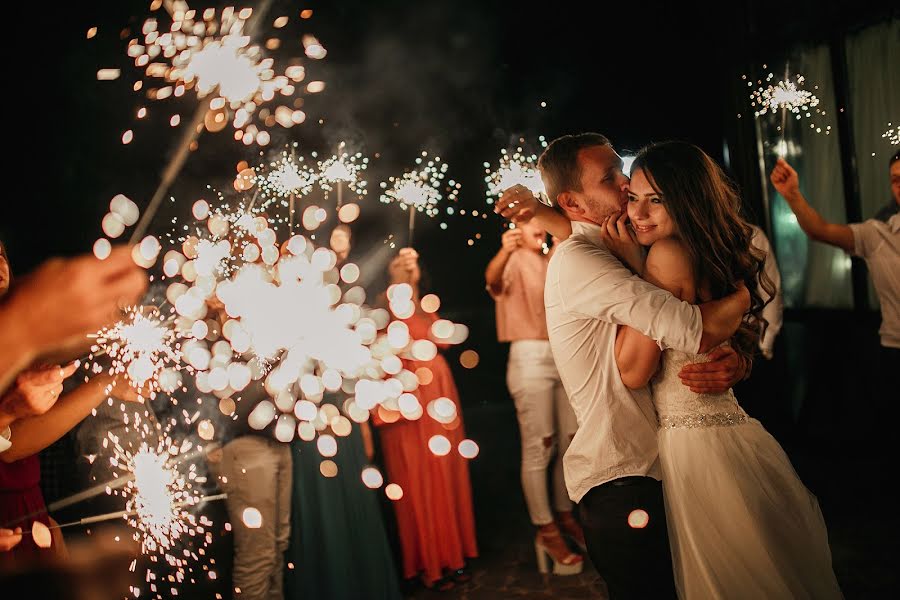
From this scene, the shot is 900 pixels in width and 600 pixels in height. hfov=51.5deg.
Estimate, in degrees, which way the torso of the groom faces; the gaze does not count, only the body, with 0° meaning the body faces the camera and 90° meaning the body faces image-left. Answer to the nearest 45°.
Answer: approximately 270°

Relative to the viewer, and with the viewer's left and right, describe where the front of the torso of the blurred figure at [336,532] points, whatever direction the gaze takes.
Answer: facing the viewer

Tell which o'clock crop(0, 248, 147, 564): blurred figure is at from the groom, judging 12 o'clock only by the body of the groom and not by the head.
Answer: The blurred figure is roughly at 6 o'clock from the groom.

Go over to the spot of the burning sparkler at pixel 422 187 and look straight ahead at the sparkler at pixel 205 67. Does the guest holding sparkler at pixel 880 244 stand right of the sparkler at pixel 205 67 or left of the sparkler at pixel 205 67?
left

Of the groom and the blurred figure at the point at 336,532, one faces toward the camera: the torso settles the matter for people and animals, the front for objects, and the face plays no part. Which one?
the blurred figure

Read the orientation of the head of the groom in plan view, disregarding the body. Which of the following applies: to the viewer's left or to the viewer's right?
to the viewer's right

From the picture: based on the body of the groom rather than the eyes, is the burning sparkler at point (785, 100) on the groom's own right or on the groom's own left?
on the groom's own left
